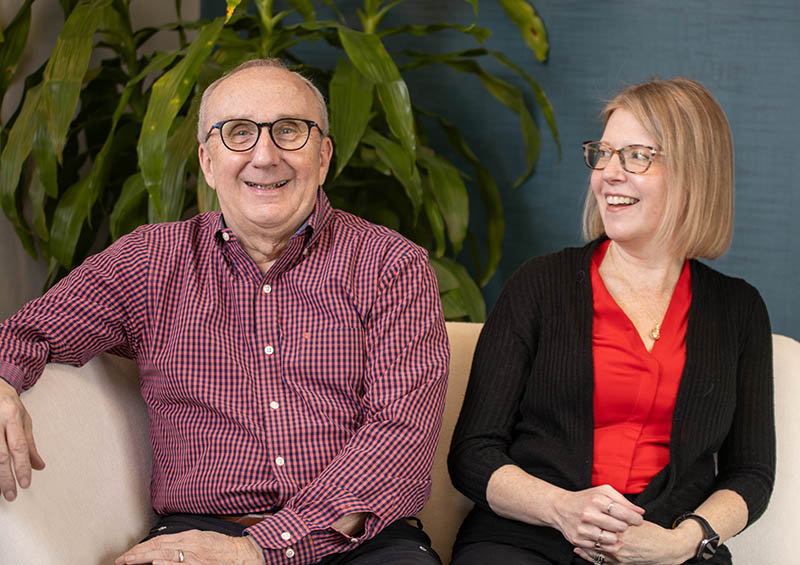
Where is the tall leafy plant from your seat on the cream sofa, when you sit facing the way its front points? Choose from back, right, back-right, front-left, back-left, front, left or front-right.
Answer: back

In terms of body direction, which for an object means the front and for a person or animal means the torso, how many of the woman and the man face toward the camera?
2

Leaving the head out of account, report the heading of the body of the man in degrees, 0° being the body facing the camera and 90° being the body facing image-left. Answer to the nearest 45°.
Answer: approximately 0°

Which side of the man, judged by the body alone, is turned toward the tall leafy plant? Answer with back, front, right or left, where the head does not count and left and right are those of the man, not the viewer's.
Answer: back
